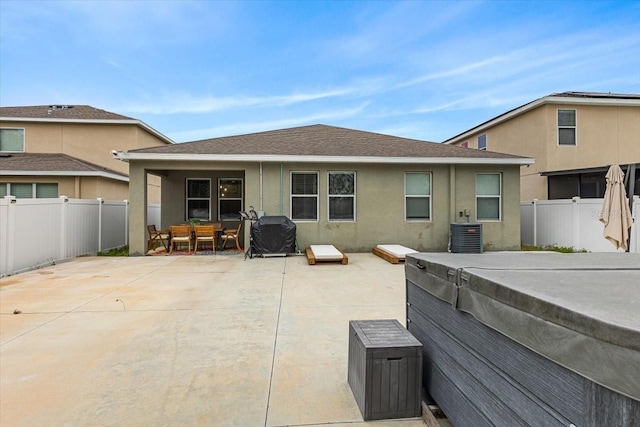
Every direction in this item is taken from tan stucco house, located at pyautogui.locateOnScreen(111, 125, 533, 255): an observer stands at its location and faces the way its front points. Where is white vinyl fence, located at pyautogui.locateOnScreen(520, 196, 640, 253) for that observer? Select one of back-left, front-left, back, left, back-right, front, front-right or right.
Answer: right

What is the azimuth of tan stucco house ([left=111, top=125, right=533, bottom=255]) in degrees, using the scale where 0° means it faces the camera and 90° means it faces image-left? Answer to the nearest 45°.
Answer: approximately 180°

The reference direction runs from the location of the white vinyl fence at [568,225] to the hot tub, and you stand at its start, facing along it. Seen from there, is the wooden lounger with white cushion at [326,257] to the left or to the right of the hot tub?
right

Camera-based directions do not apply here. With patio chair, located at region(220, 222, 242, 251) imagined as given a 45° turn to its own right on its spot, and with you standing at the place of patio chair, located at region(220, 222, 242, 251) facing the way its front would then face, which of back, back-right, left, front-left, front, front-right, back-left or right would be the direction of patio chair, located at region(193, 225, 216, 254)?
left

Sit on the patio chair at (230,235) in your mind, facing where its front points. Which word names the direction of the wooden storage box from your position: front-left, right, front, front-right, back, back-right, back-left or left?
left

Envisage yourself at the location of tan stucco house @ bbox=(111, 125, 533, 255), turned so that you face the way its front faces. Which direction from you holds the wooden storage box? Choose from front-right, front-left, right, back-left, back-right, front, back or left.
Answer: back
